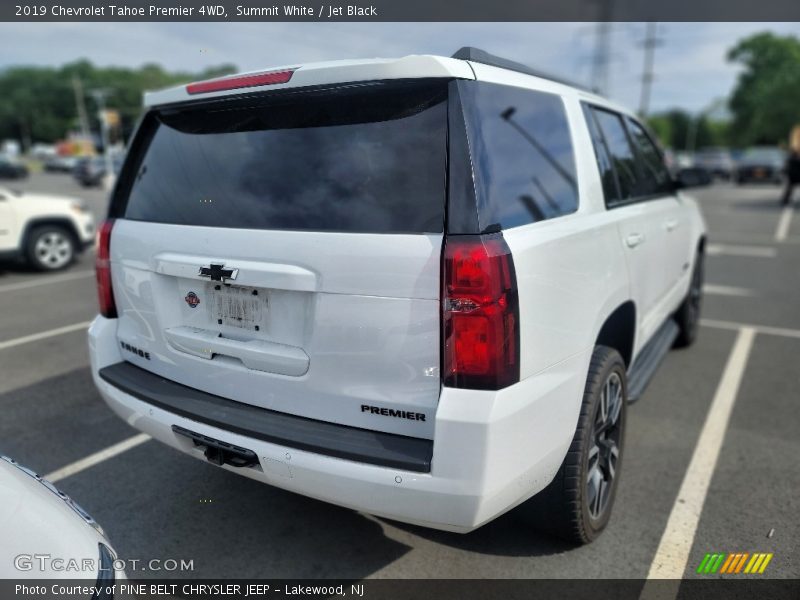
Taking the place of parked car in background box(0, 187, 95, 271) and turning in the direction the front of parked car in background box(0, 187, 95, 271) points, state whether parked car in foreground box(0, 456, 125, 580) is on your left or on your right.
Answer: on your right

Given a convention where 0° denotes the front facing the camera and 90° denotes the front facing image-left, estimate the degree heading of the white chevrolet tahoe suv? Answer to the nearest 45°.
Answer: approximately 225°

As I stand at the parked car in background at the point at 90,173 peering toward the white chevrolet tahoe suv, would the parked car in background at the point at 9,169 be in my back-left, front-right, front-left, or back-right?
back-right

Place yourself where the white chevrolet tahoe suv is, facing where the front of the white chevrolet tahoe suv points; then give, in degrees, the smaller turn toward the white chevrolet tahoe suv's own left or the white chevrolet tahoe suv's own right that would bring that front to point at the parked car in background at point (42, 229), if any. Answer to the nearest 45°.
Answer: approximately 90° to the white chevrolet tahoe suv's own left

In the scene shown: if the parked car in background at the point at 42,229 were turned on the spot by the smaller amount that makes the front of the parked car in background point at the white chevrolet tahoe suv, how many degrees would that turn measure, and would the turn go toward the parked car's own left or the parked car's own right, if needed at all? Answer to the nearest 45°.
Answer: approximately 90° to the parked car's own right

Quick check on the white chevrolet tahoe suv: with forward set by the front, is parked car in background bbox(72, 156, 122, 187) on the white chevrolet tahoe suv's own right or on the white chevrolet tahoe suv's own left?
on the white chevrolet tahoe suv's own left

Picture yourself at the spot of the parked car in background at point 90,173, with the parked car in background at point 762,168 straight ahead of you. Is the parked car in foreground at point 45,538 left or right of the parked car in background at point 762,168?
right

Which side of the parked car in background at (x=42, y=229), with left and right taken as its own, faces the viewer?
right

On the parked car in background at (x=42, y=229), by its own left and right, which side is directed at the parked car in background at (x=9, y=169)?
left
